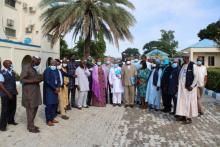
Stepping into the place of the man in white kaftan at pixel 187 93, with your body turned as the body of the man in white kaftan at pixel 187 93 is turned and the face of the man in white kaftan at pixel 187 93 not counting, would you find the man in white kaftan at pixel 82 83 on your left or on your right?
on your right

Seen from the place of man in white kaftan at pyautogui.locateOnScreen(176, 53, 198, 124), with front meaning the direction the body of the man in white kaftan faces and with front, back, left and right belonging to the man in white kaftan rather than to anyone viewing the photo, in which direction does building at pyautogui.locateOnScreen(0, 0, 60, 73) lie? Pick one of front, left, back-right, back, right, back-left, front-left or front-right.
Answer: right

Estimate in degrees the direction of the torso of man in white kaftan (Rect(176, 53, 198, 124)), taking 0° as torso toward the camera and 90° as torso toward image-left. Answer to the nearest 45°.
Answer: approximately 45°

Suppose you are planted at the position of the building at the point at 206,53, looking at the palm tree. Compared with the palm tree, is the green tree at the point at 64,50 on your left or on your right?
right

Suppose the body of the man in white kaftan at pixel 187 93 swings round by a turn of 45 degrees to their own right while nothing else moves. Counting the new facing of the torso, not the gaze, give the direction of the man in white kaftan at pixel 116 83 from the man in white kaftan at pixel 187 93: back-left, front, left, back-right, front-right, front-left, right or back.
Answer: front-right

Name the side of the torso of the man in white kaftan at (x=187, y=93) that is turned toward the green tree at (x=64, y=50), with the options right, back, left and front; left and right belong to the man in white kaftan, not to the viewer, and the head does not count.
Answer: right
